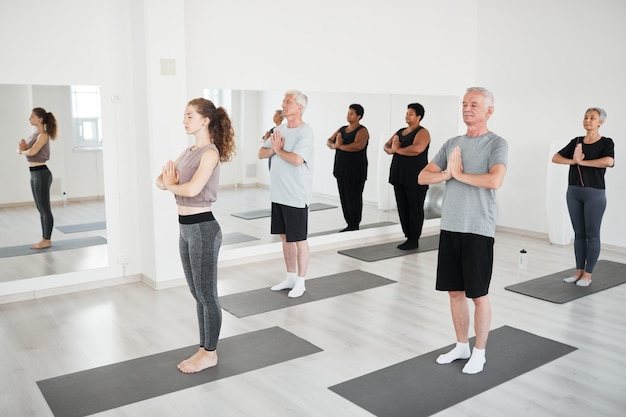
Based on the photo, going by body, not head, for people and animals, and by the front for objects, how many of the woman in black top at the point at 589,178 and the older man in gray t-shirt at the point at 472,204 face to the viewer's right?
0

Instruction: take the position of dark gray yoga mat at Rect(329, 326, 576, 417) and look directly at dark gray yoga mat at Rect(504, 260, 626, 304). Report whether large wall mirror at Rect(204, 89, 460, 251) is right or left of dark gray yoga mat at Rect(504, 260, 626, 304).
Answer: left

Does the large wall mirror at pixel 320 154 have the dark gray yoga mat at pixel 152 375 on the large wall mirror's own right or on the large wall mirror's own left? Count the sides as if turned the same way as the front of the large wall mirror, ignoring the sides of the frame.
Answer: on the large wall mirror's own right

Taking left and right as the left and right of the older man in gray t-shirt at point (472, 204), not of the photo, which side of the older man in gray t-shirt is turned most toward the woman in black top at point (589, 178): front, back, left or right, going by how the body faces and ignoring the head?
back

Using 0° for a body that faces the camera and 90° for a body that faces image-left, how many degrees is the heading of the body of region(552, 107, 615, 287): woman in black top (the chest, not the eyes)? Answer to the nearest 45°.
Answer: approximately 45°

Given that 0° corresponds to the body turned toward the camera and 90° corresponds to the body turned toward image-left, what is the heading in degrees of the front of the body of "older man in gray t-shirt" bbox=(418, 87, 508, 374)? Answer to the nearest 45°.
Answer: approximately 45°

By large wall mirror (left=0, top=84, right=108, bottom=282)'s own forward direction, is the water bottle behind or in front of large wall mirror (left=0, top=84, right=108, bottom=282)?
in front

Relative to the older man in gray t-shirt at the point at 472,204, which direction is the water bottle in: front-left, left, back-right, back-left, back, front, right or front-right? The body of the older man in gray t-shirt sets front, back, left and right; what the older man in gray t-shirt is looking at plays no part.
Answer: back-right

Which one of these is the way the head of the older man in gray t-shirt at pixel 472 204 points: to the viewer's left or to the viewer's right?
to the viewer's left

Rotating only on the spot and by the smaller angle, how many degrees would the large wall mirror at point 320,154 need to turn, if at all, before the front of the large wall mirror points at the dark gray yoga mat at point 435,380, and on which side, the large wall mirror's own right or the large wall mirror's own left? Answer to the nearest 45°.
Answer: approximately 45° to the large wall mirror's own right

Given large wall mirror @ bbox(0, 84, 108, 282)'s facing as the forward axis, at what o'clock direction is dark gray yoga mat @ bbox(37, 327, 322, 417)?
The dark gray yoga mat is roughly at 1 o'clock from the large wall mirror.
